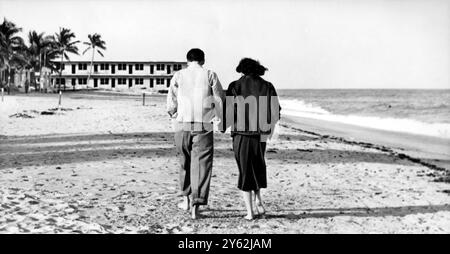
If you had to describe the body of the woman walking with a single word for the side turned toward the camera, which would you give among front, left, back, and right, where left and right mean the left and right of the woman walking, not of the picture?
back

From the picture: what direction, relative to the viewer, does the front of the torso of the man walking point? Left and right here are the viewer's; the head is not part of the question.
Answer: facing away from the viewer

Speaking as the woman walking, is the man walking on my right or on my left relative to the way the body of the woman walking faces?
on my left

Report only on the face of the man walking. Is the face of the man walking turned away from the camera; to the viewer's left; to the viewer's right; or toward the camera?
away from the camera

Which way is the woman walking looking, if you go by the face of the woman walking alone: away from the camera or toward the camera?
away from the camera

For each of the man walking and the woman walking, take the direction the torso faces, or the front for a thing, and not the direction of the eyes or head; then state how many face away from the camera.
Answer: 2

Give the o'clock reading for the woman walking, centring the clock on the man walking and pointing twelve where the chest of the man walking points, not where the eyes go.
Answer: The woman walking is roughly at 3 o'clock from the man walking.
